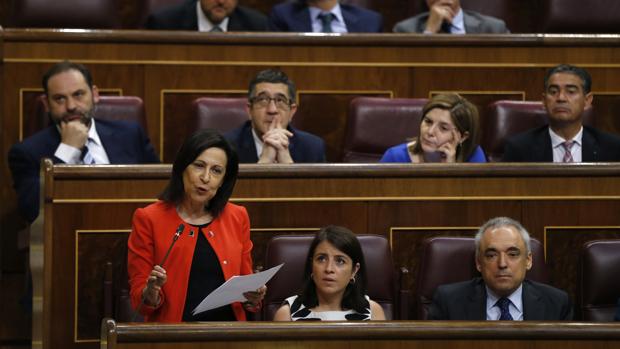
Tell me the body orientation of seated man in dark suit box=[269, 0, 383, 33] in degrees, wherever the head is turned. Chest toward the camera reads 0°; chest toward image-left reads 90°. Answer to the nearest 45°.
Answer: approximately 0°

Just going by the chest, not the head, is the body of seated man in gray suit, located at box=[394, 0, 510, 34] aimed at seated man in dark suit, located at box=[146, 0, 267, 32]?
no

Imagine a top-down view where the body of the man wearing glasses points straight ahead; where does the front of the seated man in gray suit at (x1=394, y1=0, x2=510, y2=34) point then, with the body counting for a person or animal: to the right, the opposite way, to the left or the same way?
the same way

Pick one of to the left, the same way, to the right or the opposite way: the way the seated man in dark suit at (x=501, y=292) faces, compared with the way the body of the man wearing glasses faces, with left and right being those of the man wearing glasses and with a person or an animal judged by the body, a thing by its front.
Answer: the same way

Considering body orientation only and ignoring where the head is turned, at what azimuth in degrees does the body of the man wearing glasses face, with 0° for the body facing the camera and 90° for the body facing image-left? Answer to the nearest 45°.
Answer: approximately 0°

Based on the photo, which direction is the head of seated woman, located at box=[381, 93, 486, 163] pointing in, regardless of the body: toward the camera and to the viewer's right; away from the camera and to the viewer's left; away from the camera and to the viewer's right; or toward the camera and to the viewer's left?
toward the camera and to the viewer's left

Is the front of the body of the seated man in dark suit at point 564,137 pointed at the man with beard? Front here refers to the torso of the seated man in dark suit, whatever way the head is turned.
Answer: no

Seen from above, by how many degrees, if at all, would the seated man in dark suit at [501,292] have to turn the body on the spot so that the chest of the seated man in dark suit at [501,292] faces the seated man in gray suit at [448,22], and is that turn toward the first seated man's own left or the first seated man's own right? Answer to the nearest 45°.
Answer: approximately 180°

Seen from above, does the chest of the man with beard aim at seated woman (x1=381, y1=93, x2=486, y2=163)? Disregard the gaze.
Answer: no

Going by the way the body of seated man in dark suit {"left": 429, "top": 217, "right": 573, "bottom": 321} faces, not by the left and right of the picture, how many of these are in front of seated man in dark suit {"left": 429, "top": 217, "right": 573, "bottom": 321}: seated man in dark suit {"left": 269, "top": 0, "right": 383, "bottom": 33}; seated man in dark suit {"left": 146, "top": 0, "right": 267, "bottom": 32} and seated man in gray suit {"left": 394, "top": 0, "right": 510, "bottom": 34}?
0

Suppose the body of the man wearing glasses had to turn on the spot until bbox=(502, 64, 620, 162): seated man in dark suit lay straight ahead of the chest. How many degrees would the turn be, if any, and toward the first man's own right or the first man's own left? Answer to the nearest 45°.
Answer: approximately 90° to the first man's own left

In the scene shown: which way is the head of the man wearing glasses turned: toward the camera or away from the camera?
toward the camera

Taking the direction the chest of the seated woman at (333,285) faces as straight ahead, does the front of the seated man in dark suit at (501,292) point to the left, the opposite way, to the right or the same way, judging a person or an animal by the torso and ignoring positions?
the same way

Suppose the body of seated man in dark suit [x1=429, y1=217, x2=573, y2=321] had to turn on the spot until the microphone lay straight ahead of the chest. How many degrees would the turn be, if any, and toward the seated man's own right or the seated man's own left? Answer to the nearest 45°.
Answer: approximately 45° to the seated man's own right

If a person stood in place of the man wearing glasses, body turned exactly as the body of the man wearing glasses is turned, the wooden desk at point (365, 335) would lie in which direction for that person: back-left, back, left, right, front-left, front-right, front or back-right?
front

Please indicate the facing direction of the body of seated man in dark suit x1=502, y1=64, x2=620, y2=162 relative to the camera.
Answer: toward the camera
